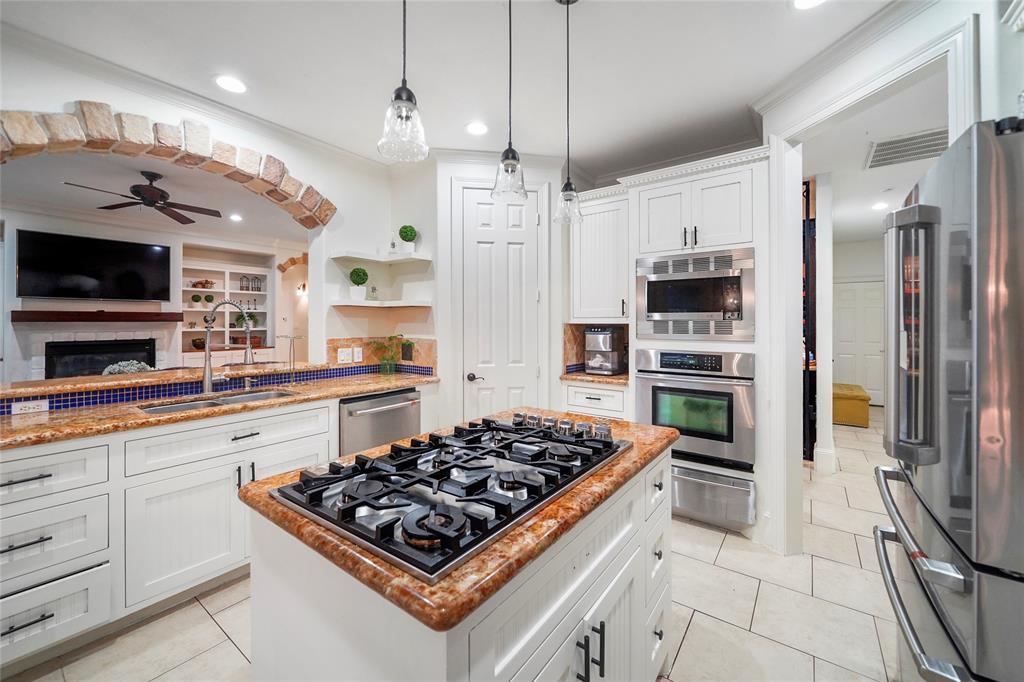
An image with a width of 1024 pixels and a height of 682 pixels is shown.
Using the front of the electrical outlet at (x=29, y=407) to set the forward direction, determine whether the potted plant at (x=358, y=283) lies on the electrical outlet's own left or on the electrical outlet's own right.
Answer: on the electrical outlet's own left

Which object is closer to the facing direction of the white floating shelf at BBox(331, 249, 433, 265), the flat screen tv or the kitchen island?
the kitchen island

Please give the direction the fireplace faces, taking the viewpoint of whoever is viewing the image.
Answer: facing the viewer and to the right of the viewer

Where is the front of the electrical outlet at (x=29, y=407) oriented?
toward the camera

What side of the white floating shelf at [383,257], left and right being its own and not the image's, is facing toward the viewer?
front

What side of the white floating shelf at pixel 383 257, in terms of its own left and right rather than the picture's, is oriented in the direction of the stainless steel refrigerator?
front

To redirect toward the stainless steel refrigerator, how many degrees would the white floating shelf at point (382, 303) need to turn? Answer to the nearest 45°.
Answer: approximately 45° to its left

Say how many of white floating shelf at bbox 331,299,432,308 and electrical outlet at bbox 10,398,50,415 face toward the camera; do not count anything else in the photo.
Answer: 2

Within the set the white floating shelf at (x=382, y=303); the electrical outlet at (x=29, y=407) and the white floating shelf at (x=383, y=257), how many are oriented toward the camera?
3
